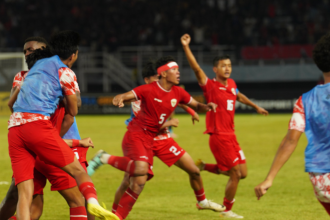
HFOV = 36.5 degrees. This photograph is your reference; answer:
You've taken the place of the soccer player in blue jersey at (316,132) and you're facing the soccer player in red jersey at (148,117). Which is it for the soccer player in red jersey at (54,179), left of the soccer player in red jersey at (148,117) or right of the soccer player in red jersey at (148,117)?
left

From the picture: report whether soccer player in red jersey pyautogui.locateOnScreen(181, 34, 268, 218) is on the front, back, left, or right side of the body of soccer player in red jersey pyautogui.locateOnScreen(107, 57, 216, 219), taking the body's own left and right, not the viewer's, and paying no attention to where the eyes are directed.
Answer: left

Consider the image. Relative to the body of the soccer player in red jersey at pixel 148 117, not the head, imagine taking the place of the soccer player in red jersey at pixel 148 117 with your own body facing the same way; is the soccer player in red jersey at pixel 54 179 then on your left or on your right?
on your right

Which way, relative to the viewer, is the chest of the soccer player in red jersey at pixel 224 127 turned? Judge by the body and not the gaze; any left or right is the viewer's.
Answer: facing the viewer and to the right of the viewer

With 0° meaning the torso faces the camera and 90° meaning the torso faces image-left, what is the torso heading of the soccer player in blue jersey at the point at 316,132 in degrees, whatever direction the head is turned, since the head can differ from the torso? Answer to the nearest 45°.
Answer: approximately 180°

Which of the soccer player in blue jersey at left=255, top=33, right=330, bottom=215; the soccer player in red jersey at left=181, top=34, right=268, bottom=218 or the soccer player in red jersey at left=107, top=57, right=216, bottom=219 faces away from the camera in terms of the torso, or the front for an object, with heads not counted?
the soccer player in blue jersey

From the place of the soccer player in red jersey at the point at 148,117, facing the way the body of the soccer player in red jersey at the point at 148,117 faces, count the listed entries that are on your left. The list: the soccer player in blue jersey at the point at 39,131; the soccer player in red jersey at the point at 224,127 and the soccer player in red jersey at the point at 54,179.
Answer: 1

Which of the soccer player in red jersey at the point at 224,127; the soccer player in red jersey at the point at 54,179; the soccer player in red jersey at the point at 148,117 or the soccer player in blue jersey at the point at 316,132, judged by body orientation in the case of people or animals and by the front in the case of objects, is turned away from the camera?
the soccer player in blue jersey

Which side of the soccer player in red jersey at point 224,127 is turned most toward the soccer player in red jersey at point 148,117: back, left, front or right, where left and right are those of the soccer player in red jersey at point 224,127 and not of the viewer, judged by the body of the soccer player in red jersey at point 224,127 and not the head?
right

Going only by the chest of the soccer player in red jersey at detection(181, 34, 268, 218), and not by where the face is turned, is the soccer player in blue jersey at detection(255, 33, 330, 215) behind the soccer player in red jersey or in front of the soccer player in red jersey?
in front

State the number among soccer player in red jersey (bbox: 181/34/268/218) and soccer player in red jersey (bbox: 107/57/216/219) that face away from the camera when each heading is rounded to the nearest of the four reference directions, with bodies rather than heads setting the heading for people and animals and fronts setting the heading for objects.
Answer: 0
